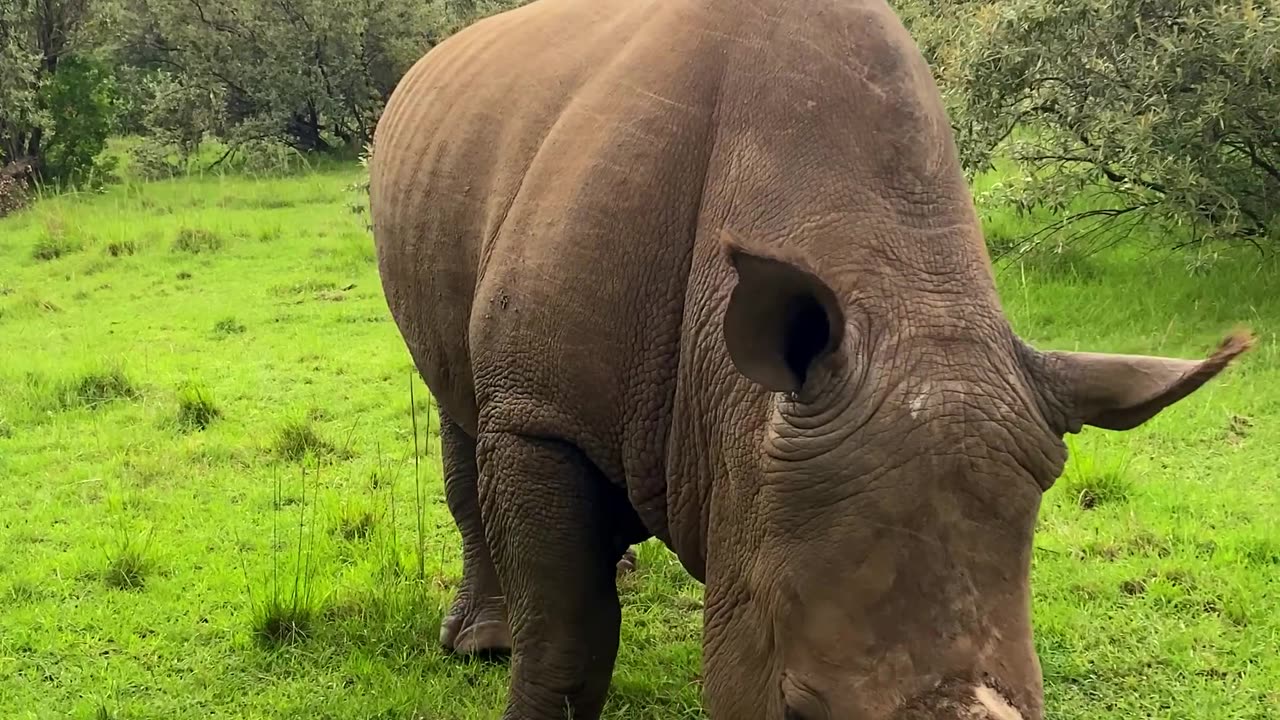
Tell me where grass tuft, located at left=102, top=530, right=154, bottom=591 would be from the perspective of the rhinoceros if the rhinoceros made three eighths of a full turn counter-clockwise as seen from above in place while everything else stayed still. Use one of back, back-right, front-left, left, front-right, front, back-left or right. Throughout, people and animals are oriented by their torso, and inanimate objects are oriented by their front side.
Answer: front-left

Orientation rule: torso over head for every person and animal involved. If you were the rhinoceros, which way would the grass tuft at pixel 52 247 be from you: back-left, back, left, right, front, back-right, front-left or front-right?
back

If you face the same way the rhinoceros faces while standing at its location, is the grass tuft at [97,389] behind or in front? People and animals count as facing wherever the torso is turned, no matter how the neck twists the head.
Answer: behind

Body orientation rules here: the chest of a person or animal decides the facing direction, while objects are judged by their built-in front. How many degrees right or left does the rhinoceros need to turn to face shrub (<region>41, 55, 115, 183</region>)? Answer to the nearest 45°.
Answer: approximately 180°

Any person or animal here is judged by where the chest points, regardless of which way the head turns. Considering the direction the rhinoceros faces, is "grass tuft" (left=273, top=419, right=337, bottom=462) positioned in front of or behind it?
behind

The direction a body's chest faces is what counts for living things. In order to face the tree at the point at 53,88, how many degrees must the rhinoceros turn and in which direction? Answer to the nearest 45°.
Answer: approximately 180°

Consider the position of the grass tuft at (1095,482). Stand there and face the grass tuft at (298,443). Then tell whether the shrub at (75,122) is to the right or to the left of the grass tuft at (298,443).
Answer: right

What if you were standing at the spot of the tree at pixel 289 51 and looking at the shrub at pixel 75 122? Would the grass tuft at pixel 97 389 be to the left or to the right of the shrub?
left

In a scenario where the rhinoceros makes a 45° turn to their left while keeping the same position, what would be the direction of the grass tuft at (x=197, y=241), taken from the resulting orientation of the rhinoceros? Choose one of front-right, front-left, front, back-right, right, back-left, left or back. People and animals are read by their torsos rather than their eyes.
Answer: back-left

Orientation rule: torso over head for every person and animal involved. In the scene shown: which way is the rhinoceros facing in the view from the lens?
facing the viewer and to the right of the viewer

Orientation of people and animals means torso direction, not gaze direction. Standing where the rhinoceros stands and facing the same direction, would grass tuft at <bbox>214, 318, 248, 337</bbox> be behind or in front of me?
behind

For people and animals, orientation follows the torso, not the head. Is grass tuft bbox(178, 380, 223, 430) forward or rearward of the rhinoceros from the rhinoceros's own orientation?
rearward

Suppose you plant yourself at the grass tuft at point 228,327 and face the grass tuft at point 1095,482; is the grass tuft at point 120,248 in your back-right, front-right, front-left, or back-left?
back-left

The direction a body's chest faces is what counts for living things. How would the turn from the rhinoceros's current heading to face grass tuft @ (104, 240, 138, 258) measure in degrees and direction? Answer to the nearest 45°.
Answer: approximately 180°

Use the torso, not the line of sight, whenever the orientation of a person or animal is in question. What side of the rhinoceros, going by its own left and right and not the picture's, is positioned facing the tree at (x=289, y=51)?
back
